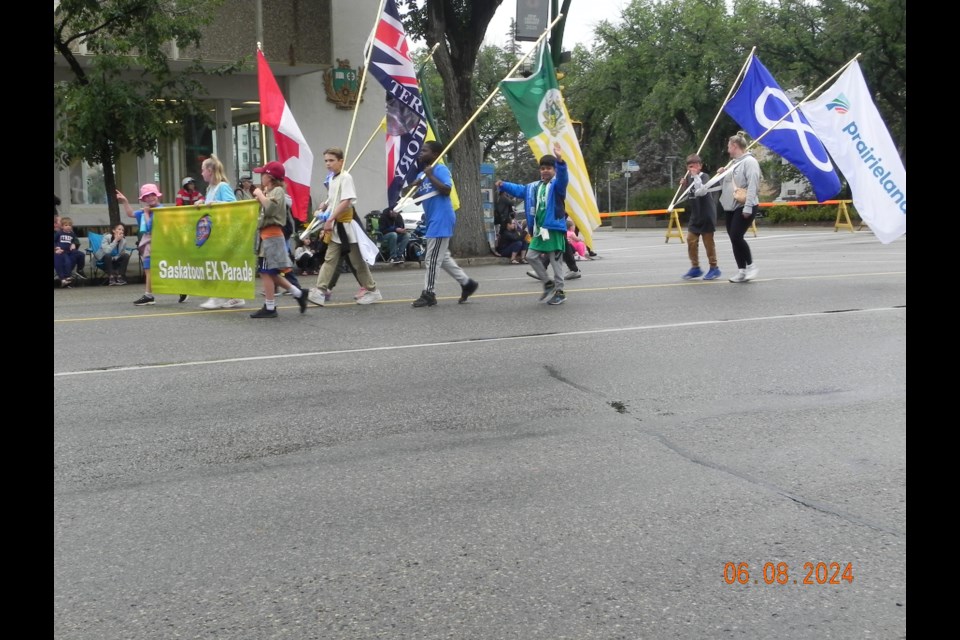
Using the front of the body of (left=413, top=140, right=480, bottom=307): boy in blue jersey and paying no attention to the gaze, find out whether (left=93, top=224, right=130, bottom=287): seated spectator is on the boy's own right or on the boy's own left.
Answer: on the boy's own right

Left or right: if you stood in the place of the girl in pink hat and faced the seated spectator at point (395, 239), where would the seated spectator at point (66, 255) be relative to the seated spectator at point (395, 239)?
left

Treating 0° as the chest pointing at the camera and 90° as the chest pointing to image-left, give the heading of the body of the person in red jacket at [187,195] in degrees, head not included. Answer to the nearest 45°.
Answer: approximately 0°

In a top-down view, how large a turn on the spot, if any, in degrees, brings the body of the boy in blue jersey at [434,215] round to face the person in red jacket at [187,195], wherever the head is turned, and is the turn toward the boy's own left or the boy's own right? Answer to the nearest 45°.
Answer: approximately 45° to the boy's own right

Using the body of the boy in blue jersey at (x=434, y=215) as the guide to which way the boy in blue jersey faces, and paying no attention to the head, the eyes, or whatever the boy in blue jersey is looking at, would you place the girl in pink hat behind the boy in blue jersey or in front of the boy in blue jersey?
in front

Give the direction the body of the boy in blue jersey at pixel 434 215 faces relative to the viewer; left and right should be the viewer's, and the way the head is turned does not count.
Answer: facing to the left of the viewer

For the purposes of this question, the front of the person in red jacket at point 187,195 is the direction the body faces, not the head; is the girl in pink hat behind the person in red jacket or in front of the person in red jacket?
in front

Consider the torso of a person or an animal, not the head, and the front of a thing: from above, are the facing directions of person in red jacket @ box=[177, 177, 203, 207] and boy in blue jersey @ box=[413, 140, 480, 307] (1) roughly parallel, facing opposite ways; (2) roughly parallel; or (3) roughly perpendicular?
roughly perpendicular

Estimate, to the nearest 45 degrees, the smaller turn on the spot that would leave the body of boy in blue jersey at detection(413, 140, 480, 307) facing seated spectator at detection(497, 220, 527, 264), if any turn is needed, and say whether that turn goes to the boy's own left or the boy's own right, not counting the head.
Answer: approximately 90° to the boy's own right

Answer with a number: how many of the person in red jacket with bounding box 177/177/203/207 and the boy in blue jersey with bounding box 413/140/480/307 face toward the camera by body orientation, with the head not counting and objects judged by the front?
1
